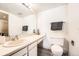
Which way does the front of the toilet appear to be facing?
toward the camera
